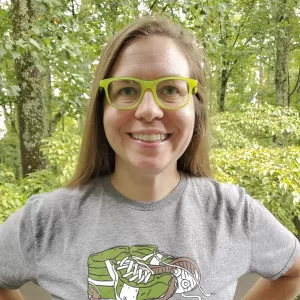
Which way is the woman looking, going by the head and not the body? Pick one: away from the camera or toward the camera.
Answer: toward the camera

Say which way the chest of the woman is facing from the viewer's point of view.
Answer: toward the camera
